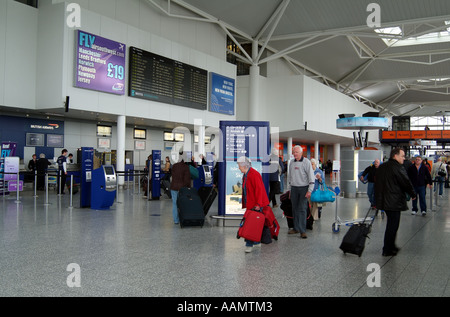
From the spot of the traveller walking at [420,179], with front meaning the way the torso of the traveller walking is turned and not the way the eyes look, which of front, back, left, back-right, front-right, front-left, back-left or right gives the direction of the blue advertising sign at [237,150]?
front-right

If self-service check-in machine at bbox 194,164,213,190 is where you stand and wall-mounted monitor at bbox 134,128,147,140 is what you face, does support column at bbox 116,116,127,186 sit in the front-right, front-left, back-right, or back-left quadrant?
front-left

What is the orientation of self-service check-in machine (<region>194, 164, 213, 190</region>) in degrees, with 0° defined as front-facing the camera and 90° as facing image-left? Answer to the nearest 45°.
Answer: approximately 315°

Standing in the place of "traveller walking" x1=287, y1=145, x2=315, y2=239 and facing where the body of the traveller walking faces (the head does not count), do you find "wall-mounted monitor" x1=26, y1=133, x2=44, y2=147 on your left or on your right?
on your right

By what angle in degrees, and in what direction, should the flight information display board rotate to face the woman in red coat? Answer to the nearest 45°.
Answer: approximately 45° to its right

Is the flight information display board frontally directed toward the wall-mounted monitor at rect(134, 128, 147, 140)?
no

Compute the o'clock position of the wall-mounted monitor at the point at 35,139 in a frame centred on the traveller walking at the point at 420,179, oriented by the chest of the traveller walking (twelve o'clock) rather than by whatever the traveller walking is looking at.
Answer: The wall-mounted monitor is roughly at 3 o'clock from the traveller walking.

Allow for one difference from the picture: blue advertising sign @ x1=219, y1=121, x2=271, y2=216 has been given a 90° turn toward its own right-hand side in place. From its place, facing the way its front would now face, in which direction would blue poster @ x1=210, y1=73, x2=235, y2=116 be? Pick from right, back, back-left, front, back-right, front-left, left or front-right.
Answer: right

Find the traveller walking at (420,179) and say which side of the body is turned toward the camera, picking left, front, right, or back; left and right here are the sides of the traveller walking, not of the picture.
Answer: front

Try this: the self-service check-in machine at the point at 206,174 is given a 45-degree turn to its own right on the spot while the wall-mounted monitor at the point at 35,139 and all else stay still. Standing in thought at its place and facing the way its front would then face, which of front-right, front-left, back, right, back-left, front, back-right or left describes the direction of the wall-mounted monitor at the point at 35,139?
right

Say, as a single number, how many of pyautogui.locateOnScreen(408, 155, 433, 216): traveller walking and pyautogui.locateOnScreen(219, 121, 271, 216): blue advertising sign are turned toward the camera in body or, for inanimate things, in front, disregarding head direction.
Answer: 2

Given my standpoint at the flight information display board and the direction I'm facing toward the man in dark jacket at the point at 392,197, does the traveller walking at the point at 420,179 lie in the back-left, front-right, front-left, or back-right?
front-left

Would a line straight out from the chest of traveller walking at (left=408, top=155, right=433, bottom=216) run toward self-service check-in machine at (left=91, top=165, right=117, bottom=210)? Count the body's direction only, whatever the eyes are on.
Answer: no

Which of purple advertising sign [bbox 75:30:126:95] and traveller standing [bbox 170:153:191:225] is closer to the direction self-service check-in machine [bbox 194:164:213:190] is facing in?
the traveller standing

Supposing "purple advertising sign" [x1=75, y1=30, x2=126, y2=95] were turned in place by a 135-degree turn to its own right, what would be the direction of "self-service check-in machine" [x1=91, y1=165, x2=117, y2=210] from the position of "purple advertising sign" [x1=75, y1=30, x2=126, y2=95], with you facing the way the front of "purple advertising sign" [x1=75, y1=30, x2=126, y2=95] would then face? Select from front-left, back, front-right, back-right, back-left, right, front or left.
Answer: left

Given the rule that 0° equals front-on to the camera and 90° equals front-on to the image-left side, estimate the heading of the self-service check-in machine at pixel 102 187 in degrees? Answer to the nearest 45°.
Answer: approximately 315°

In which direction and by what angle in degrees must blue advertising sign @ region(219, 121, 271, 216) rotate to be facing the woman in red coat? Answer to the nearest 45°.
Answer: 0° — it already faces them

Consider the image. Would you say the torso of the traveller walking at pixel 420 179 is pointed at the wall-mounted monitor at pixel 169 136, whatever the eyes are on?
no
